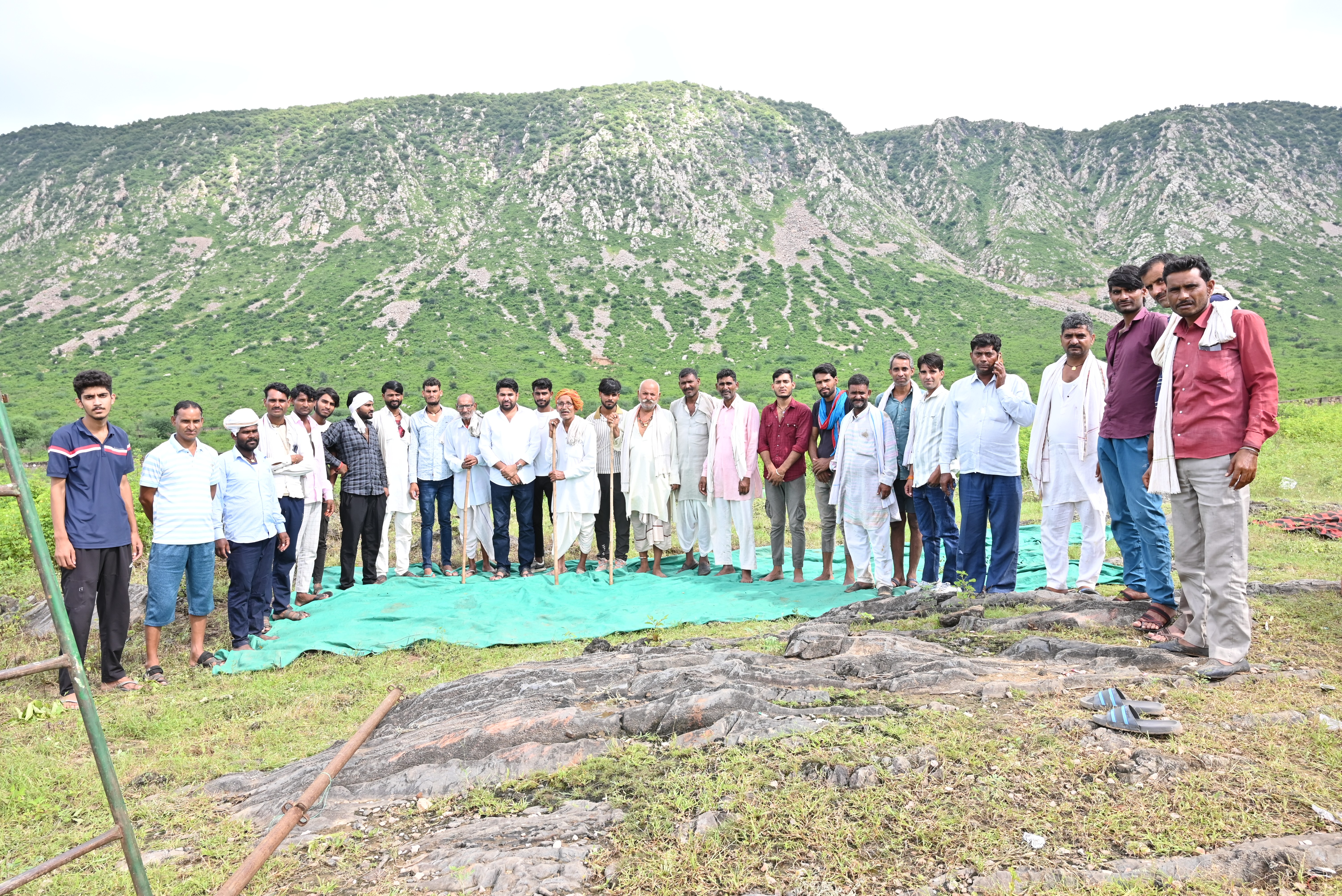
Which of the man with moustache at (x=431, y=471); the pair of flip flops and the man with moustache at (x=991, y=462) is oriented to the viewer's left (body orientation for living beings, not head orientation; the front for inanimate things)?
the pair of flip flops

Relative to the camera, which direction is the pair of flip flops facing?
to the viewer's left

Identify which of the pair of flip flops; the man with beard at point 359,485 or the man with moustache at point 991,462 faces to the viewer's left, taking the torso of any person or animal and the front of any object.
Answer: the pair of flip flops

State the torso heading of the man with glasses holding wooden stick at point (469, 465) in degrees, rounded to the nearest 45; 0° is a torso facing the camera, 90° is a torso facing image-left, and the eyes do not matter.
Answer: approximately 0°

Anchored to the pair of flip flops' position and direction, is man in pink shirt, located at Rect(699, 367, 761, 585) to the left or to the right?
on its right

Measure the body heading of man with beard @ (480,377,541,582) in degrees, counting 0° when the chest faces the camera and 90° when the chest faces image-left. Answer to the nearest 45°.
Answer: approximately 0°

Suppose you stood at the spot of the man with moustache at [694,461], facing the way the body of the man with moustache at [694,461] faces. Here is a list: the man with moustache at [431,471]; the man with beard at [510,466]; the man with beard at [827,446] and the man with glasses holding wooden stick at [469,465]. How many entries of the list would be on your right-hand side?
3

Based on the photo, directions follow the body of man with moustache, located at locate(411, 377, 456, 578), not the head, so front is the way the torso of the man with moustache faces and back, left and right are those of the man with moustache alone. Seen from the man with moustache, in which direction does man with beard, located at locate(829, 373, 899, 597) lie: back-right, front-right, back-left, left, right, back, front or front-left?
front-left
